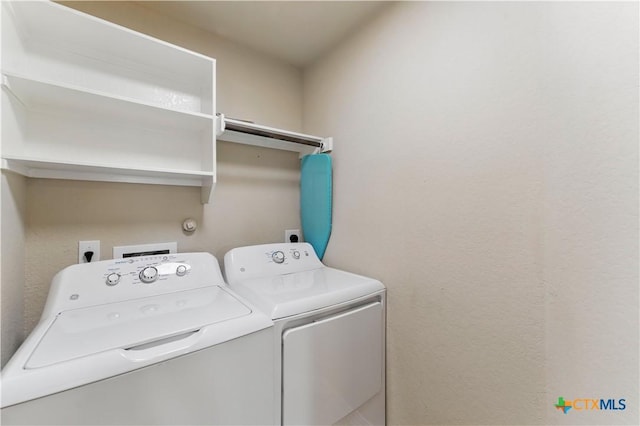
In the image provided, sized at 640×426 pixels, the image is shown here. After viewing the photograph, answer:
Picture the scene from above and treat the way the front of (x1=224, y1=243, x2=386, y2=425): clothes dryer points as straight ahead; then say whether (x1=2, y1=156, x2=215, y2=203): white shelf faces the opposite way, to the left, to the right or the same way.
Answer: the same way

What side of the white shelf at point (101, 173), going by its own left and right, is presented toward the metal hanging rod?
left

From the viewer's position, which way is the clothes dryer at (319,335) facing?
facing the viewer and to the right of the viewer

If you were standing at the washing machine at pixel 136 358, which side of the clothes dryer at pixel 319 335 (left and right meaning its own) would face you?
right

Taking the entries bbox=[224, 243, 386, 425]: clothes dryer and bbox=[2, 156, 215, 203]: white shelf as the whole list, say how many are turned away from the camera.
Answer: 0

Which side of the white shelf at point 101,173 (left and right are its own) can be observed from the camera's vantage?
front
